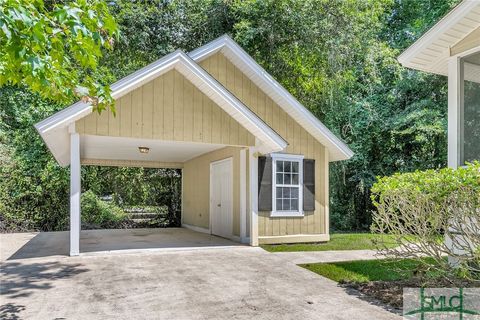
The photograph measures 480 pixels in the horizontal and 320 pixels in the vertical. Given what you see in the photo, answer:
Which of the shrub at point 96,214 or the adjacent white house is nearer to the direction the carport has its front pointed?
the adjacent white house

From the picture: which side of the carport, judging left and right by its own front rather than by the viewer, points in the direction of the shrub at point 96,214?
back

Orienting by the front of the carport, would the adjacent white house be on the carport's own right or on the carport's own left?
on the carport's own left

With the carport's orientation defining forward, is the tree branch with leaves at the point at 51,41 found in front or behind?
in front

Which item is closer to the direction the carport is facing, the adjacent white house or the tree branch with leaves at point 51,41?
the tree branch with leaves

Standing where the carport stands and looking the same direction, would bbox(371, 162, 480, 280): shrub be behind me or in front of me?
in front

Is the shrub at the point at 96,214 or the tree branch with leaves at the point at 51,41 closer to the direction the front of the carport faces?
the tree branch with leaves

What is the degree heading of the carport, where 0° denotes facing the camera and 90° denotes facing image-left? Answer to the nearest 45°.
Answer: approximately 0°
